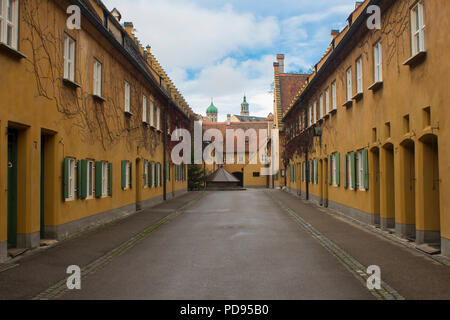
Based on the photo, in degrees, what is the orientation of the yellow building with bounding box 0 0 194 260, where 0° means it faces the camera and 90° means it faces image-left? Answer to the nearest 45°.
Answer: approximately 315°

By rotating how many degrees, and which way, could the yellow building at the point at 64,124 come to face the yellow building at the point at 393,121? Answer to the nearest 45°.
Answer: approximately 45° to its left

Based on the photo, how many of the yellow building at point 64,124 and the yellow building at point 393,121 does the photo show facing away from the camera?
0

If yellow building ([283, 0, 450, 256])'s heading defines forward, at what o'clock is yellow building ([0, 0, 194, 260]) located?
yellow building ([0, 0, 194, 260]) is roughly at 1 o'clock from yellow building ([283, 0, 450, 256]).

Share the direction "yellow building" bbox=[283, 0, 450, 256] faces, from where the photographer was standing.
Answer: facing the viewer and to the left of the viewer
